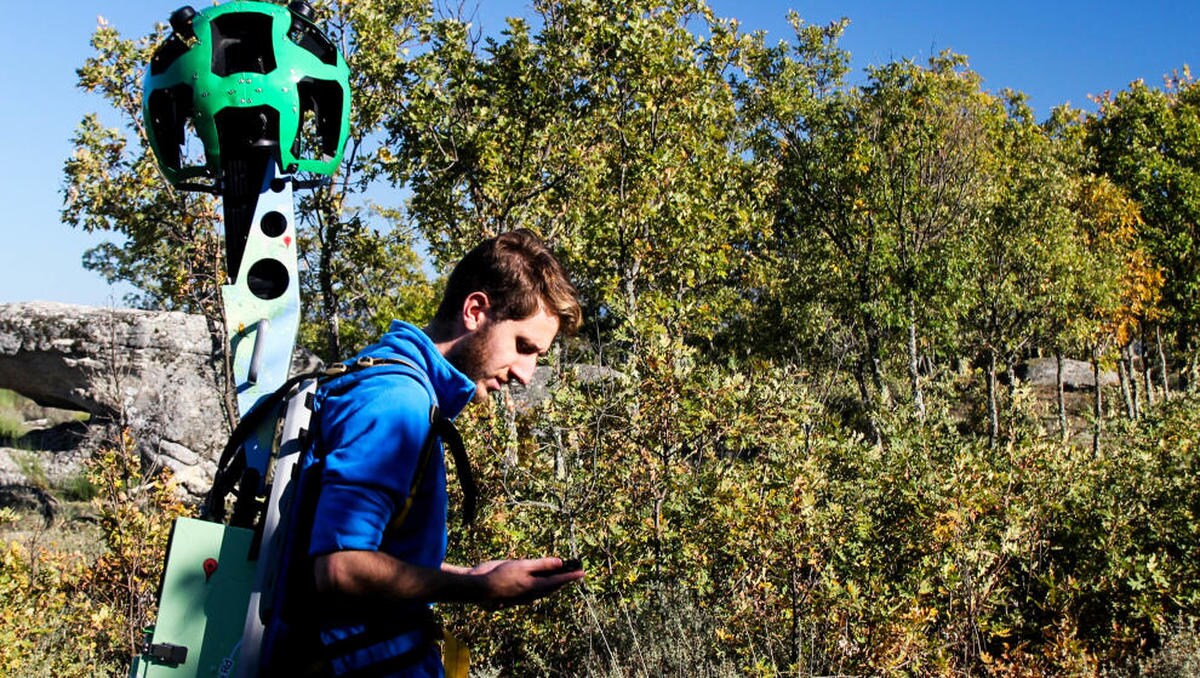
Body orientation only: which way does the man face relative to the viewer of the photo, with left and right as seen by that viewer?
facing to the right of the viewer

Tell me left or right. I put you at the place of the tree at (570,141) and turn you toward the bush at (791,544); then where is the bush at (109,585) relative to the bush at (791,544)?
right

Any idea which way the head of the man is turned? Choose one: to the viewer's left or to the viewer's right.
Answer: to the viewer's right

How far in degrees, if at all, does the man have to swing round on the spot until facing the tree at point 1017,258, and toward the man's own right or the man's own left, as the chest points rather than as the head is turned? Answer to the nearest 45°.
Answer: approximately 45° to the man's own left

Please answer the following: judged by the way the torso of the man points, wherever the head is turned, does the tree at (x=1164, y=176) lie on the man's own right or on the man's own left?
on the man's own left

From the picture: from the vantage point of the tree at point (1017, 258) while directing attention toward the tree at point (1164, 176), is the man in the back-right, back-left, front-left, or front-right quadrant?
back-right

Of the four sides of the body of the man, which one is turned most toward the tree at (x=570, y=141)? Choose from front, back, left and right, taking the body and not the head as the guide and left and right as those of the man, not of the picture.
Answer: left

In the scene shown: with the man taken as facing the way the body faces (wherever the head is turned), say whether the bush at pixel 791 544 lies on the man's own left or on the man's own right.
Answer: on the man's own left

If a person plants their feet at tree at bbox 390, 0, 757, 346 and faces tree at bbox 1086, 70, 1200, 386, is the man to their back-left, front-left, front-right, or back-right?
back-right

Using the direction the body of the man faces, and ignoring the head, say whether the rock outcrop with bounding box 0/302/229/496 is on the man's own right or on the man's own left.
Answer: on the man's own left
